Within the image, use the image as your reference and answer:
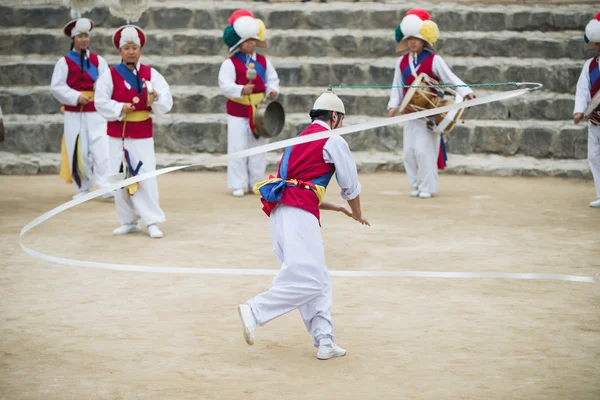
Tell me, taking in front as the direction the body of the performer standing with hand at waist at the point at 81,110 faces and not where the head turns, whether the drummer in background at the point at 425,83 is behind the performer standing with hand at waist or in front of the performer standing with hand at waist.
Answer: in front

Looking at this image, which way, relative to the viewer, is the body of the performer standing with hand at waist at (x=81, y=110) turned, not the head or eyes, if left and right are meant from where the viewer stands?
facing the viewer and to the right of the viewer

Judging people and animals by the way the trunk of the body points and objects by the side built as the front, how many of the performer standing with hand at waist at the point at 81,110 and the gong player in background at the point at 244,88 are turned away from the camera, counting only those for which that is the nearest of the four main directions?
0

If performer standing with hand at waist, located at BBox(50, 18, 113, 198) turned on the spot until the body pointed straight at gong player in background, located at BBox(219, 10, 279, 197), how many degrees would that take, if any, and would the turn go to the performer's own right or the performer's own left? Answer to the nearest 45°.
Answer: approximately 45° to the performer's own left

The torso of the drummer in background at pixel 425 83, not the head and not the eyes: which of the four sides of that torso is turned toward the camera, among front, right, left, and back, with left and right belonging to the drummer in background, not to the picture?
front

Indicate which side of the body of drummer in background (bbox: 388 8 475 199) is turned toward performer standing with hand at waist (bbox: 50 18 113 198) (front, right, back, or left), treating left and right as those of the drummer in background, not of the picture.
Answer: right

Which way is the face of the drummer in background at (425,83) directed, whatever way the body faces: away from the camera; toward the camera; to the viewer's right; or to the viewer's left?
toward the camera

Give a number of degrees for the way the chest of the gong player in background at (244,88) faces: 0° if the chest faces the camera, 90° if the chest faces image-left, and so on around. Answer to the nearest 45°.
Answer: approximately 315°

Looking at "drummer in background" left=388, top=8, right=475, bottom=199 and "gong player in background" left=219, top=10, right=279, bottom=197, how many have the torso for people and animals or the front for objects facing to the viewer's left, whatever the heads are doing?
0

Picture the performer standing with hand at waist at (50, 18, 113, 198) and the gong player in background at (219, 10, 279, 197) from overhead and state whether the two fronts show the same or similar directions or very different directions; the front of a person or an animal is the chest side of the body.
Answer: same or similar directions

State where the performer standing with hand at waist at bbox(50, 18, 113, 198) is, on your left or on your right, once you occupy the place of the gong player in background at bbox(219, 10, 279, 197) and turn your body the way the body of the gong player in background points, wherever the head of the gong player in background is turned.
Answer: on your right

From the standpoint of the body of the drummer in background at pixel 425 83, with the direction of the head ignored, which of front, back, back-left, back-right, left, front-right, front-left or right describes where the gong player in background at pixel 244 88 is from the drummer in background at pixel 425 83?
right
